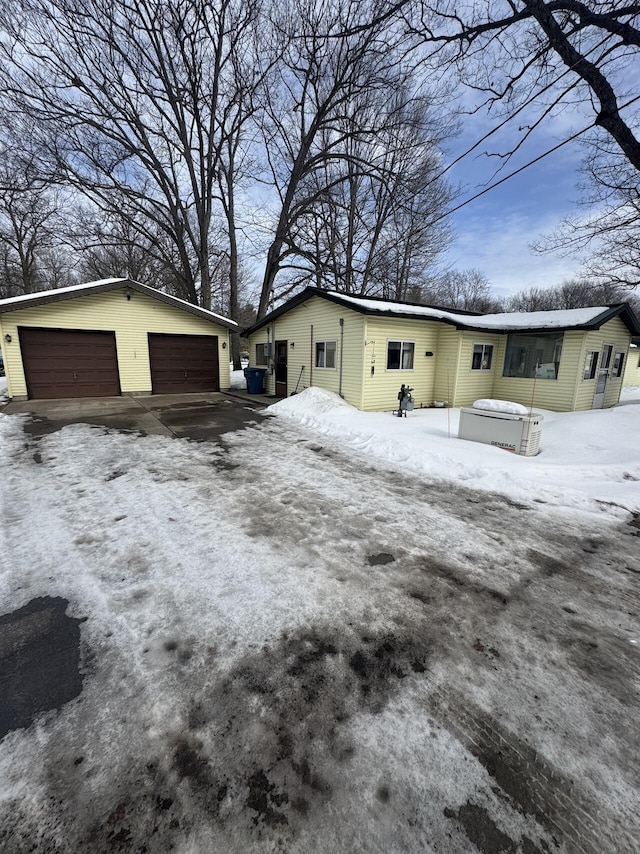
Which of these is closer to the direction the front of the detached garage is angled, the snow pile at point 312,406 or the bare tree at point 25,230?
the snow pile

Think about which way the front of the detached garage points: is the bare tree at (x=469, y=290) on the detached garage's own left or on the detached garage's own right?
on the detached garage's own left

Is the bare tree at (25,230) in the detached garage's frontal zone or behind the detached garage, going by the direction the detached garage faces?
behind

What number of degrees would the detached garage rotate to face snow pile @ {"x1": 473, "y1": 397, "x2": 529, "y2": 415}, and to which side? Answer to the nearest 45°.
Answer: approximately 45° to its left

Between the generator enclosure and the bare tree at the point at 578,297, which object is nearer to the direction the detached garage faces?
the generator enclosure

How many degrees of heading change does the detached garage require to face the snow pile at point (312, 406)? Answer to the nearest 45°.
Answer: approximately 45° to its left

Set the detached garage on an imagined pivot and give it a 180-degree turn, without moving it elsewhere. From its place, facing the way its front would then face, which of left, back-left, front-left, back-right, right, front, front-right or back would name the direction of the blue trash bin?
right

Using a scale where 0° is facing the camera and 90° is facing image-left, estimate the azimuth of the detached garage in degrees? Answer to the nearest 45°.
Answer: approximately 0°

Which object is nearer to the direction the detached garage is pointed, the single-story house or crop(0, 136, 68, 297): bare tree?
the single-story house

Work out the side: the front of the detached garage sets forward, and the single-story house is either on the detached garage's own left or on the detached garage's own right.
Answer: on the detached garage's own left
